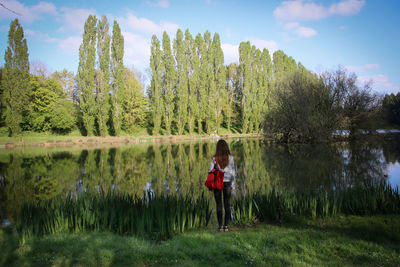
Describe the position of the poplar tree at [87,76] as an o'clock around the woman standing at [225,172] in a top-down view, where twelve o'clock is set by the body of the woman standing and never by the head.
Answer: The poplar tree is roughly at 11 o'clock from the woman standing.

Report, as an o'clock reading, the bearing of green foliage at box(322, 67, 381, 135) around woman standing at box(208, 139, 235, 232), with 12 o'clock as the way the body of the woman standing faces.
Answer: The green foliage is roughly at 1 o'clock from the woman standing.

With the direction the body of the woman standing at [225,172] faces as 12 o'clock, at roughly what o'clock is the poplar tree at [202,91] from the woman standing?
The poplar tree is roughly at 12 o'clock from the woman standing.

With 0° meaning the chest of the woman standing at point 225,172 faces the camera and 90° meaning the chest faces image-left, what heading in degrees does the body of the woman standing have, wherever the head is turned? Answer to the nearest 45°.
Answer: approximately 180°

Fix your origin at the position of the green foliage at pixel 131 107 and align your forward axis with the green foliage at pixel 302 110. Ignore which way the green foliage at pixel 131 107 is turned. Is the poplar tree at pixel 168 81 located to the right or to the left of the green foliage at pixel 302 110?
left

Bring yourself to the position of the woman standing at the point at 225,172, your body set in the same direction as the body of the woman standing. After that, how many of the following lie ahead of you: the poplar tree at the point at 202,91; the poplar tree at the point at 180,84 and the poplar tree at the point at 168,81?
3
